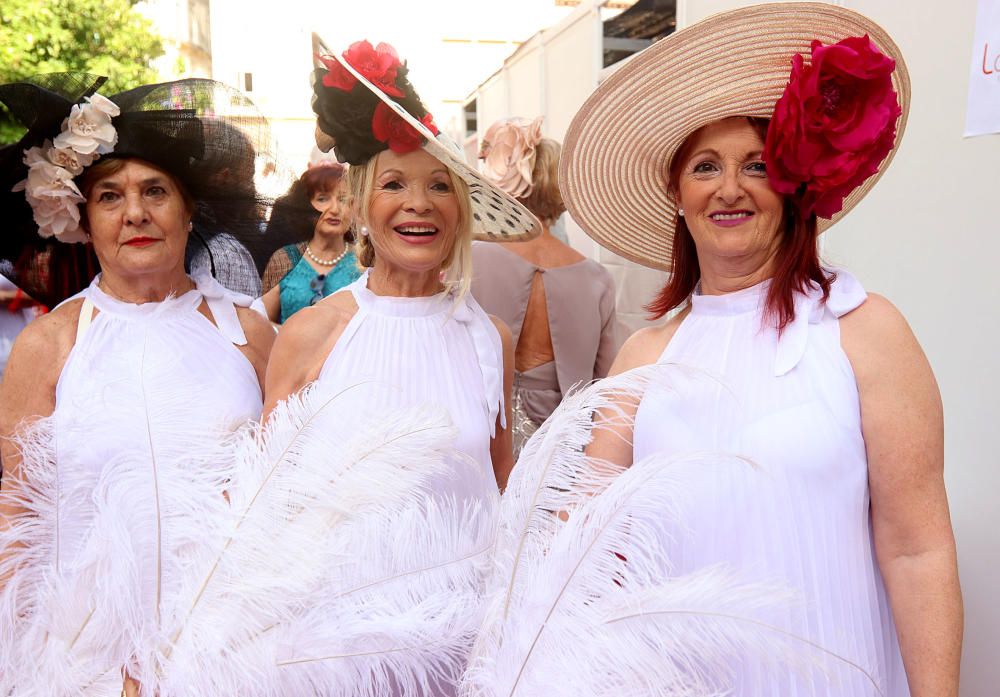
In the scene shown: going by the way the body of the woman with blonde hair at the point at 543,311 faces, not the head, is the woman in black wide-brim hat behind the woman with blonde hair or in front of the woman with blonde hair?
behind

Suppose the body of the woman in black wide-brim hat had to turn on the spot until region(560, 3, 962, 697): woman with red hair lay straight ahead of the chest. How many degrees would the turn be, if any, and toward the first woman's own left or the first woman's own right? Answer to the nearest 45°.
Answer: approximately 45° to the first woman's own left

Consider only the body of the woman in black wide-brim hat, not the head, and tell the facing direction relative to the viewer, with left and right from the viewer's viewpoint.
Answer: facing the viewer

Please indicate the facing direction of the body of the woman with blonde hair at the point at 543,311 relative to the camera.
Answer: away from the camera

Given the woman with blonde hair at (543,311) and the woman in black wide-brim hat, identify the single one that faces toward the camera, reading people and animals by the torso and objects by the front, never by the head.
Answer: the woman in black wide-brim hat

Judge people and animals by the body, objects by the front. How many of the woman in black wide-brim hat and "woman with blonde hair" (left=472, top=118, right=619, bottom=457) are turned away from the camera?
1

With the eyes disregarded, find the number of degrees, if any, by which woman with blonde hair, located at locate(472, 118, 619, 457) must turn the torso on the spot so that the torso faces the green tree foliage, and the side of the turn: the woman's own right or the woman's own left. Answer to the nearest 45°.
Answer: approximately 45° to the woman's own left

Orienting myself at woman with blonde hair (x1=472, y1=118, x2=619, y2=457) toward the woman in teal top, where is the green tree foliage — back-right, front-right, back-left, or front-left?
front-right

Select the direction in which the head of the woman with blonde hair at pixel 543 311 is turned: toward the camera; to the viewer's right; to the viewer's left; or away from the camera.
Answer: away from the camera

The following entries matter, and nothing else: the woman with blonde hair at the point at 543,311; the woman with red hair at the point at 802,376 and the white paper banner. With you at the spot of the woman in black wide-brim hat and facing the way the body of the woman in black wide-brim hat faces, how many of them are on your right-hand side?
0

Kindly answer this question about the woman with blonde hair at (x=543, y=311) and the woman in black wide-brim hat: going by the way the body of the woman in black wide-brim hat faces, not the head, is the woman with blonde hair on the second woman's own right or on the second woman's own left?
on the second woman's own left

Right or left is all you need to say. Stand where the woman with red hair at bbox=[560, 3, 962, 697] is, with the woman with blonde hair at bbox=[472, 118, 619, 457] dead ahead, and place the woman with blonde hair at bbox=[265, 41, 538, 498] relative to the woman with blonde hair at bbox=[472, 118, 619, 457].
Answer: left

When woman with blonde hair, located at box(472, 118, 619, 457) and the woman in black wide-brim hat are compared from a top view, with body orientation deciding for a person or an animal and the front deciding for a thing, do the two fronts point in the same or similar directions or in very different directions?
very different directions

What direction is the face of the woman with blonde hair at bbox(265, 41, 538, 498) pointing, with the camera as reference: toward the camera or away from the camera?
toward the camera

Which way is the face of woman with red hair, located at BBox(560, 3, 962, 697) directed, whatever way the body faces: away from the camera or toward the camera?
toward the camera
